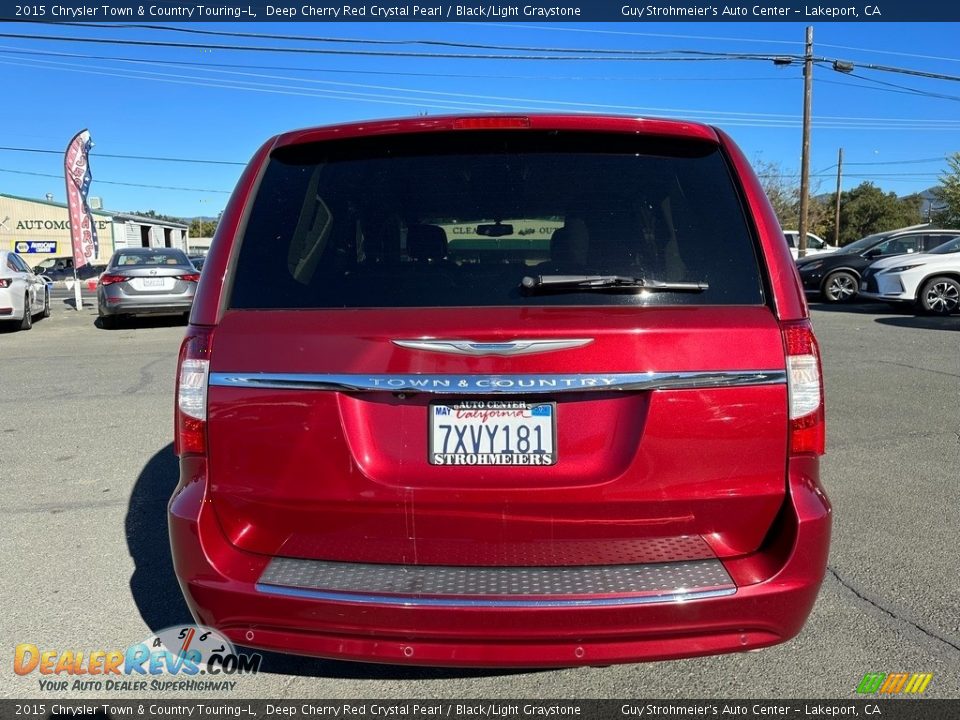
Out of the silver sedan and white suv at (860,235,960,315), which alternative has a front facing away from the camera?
the silver sedan

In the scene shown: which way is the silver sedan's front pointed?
away from the camera

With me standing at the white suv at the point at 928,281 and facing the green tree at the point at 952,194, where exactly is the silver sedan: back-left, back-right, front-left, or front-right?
back-left

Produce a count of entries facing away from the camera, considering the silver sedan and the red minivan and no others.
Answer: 2

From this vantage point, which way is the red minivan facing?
away from the camera

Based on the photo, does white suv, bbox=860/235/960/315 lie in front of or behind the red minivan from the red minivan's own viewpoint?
in front

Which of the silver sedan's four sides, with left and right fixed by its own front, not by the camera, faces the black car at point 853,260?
right

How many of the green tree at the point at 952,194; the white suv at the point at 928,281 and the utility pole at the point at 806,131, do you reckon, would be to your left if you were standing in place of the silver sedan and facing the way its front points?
0

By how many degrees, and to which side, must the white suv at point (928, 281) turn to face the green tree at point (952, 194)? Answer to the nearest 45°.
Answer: approximately 135° to its right

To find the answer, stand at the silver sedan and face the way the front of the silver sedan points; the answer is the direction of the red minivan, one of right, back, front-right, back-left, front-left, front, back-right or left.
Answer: back

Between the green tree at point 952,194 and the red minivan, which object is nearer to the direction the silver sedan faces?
the green tree

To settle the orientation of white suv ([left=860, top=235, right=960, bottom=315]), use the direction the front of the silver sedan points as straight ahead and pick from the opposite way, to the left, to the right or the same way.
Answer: to the left

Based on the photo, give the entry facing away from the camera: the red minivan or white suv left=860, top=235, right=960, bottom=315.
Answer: the red minivan

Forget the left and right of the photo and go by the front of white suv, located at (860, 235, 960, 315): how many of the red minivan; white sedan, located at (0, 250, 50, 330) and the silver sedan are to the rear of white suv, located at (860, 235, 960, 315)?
0

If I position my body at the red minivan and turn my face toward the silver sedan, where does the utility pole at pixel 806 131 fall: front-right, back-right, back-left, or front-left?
front-right

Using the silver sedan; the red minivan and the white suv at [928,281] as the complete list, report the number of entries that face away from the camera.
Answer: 2

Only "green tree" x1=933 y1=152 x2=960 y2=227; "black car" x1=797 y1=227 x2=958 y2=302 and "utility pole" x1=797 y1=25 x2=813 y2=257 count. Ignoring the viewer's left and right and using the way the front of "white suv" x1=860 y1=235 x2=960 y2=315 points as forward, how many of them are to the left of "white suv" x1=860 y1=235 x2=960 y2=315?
0

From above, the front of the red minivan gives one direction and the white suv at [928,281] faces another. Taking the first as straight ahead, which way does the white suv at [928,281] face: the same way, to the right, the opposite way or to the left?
to the left

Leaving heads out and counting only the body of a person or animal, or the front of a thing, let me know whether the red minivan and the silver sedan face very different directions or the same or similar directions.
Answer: same or similar directions

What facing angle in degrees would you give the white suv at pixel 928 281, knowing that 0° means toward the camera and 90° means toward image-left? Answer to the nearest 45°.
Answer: approximately 45°

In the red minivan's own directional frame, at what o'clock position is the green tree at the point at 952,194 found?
The green tree is roughly at 1 o'clock from the red minivan.
